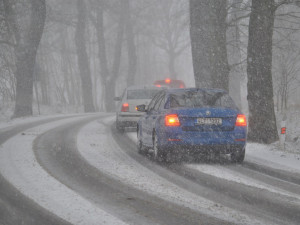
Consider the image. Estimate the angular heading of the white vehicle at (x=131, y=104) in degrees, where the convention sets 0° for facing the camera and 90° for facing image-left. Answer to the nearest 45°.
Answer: approximately 180°

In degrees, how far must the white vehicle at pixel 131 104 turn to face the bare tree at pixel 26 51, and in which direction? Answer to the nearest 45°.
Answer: approximately 45° to its left
